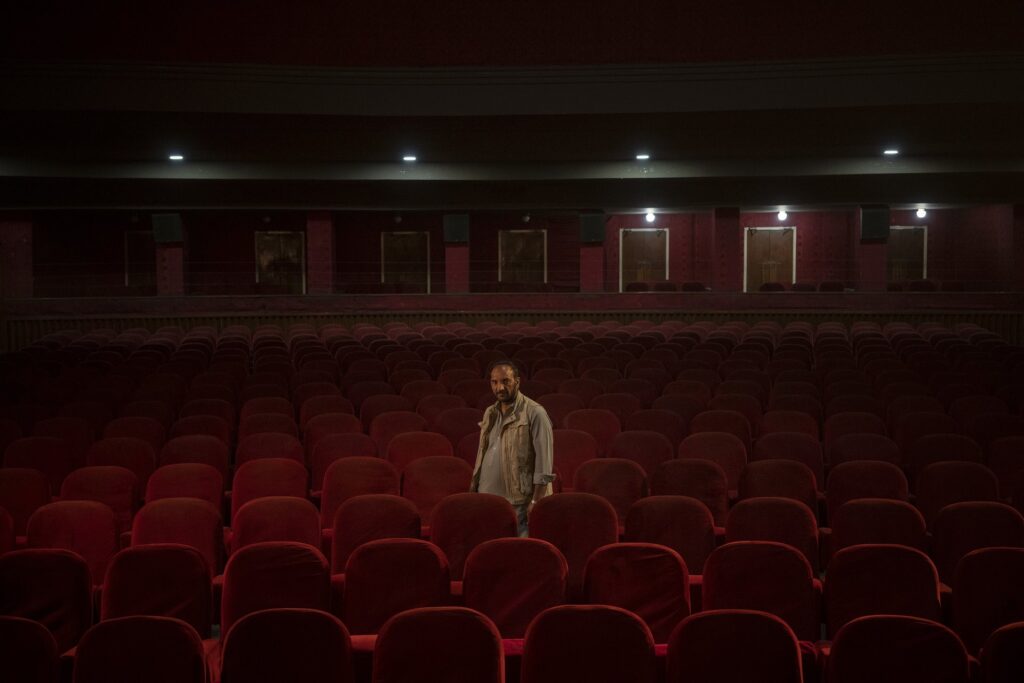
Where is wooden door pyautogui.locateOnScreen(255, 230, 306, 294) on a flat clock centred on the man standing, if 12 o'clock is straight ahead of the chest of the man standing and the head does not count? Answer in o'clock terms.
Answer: The wooden door is roughly at 4 o'clock from the man standing.

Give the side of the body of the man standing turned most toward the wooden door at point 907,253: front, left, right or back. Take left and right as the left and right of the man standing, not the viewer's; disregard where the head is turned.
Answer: back

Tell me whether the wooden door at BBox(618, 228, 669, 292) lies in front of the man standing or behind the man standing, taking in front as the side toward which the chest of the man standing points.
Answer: behind

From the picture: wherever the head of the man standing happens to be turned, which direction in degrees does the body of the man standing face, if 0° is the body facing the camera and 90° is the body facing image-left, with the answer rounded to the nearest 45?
approximately 45°

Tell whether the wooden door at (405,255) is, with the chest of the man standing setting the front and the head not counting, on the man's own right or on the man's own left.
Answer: on the man's own right
